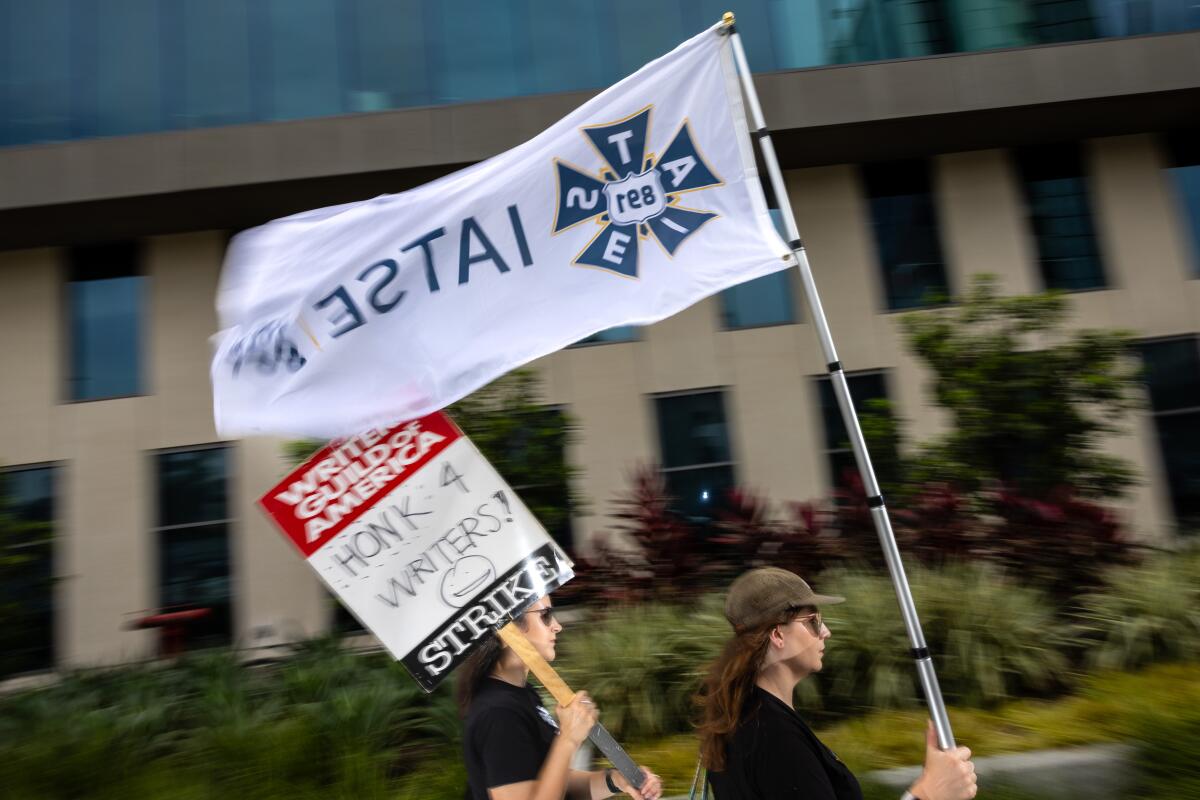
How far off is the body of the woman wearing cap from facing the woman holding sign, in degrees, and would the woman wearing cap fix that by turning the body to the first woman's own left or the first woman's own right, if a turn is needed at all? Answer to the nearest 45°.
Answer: approximately 180°

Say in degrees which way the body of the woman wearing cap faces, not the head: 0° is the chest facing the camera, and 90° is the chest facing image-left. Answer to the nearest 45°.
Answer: approximately 270°

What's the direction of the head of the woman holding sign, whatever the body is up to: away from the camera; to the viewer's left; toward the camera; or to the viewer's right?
to the viewer's right

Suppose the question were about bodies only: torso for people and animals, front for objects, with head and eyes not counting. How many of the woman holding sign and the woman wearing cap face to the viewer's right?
2

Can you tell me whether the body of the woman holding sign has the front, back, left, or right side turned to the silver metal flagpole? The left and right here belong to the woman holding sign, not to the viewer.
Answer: front

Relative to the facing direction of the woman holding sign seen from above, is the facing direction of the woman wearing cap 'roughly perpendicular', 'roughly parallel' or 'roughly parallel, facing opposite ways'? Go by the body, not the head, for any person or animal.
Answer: roughly parallel

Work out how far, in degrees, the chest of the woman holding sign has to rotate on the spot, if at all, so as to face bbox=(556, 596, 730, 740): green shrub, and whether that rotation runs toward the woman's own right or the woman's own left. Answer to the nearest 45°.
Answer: approximately 90° to the woman's own left

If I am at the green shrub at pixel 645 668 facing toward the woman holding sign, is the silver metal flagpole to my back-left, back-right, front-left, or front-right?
front-left

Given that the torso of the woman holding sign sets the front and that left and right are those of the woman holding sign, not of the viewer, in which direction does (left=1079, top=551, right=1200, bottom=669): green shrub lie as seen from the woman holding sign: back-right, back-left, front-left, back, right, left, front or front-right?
front-left

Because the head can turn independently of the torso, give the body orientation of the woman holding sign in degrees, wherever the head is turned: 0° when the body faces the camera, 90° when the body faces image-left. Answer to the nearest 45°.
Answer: approximately 270°

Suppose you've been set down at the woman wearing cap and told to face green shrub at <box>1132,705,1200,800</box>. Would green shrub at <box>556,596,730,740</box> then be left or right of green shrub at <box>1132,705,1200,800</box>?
left

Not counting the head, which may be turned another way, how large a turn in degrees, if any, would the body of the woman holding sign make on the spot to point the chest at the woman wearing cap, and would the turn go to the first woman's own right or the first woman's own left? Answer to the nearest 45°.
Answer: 0° — they already face them

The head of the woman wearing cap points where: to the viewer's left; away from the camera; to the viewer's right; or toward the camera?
to the viewer's right
